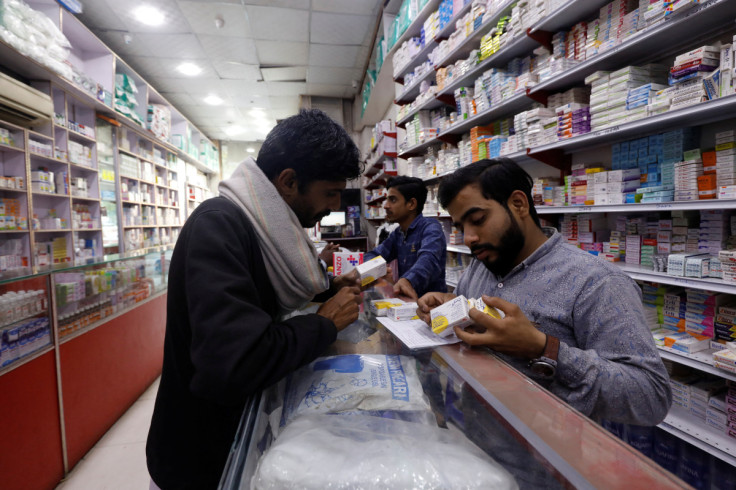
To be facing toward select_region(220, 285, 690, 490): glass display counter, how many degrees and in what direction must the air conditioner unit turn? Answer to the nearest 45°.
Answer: approximately 45° to its right

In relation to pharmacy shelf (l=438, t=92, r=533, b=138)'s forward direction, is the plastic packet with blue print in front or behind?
in front

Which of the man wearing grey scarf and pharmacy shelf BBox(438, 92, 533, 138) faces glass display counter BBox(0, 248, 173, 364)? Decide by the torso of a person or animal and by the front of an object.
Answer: the pharmacy shelf

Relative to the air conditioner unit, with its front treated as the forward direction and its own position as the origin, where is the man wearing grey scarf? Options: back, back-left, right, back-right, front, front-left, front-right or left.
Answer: front-right

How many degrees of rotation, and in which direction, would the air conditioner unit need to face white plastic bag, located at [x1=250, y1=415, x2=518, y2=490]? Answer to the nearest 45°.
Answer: approximately 45° to its right

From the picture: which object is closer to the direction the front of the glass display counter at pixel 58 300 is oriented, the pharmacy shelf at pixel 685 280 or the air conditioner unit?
the pharmacy shelf

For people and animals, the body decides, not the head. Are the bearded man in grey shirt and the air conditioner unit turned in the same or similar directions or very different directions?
very different directions

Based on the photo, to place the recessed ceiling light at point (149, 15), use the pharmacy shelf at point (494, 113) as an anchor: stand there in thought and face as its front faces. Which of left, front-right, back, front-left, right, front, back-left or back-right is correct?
front-right

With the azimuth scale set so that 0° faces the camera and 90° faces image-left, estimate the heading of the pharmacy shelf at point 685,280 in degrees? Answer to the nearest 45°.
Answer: approximately 45°

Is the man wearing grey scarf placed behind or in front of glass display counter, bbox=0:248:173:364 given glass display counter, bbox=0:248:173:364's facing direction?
in front

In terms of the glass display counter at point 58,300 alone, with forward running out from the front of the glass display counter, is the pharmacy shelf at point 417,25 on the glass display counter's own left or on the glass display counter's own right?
on the glass display counter's own left

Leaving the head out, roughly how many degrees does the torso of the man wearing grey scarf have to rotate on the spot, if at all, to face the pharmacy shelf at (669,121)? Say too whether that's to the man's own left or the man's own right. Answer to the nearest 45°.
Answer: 0° — they already face it

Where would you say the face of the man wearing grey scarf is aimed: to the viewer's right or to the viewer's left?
to the viewer's right

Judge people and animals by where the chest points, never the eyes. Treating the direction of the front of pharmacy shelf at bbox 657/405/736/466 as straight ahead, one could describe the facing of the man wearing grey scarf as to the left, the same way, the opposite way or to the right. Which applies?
the opposite way
